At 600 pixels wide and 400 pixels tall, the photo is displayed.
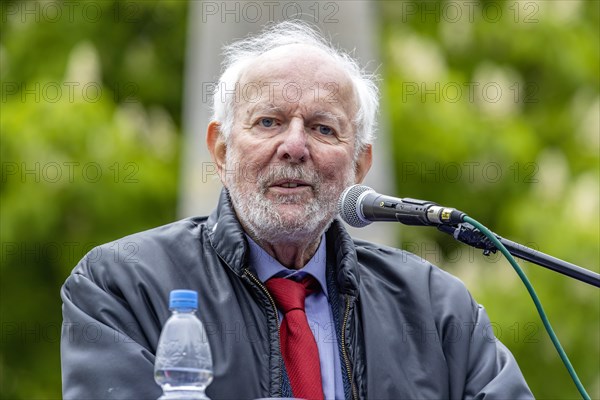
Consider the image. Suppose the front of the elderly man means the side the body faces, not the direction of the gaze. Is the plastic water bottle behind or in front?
in front

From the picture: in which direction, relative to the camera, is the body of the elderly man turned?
toward the camera

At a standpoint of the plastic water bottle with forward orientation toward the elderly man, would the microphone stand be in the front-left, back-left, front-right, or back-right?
front-right

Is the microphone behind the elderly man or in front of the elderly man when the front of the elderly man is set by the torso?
in front

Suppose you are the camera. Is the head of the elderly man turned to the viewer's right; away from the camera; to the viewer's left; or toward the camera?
toward the camera
